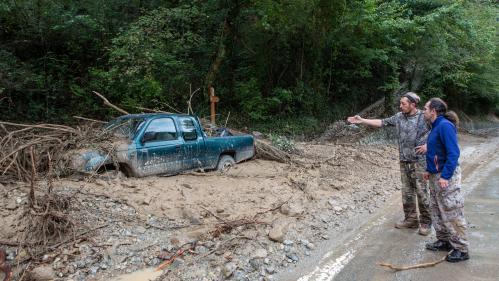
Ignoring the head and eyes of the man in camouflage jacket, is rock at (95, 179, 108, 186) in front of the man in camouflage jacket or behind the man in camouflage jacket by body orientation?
in front

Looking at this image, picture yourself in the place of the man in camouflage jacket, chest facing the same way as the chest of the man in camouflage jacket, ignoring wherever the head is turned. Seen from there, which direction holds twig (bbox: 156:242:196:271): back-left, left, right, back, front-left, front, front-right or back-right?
front

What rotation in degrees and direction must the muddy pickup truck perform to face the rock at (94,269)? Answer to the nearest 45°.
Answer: approximately 45° to its left

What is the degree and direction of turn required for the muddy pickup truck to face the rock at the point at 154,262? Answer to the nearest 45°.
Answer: approximately 45° to its left

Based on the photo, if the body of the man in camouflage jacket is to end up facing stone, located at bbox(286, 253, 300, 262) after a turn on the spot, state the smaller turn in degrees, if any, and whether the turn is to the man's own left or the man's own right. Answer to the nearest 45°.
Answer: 0° — they already face it

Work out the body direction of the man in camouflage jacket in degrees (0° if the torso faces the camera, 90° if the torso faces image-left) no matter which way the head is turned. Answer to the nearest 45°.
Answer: approximately 45°

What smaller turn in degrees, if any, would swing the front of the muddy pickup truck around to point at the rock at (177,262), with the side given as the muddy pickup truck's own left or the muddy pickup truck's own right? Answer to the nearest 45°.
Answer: approximately 45° to the muddy pickup truck's own left

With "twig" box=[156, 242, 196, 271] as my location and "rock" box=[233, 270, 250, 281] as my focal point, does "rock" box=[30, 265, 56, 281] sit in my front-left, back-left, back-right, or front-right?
back-right

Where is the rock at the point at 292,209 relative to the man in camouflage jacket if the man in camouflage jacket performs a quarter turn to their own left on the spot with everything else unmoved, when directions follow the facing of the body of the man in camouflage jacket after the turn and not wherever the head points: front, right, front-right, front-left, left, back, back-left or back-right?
back-right

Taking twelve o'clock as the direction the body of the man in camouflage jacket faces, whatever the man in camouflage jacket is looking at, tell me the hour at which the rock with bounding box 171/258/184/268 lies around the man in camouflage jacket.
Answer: The rock is roughly at 12 o'clock from the man in camouflage jacket.

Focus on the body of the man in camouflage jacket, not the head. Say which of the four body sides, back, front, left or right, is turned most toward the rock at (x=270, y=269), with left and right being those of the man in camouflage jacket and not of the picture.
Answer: front

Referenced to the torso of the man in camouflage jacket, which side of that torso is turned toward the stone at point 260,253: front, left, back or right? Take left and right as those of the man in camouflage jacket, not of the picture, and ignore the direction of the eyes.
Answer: front

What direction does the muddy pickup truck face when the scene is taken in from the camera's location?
facing the viewer and to the left of the viewer

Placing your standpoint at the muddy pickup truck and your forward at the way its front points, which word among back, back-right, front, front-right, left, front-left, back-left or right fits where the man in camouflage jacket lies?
left

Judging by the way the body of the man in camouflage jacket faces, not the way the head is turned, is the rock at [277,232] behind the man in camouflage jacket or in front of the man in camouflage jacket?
in front

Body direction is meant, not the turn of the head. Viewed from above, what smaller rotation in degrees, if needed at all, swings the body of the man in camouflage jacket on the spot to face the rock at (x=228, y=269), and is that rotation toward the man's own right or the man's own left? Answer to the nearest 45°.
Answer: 0° — they already face it

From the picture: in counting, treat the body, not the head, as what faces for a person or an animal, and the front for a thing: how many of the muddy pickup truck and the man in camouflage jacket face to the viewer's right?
0
